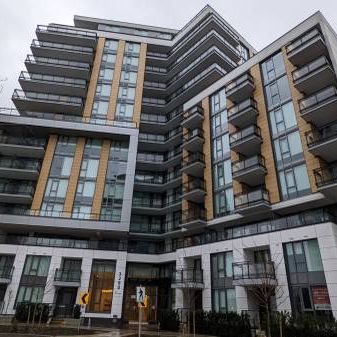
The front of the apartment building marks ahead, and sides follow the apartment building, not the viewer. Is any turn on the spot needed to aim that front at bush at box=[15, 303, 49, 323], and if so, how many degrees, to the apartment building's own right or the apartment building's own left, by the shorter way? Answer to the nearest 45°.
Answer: approximately 90° to the apartment building's own right

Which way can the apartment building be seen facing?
toward the camera

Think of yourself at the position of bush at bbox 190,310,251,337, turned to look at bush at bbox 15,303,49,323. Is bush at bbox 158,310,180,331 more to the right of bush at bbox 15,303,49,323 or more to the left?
right
